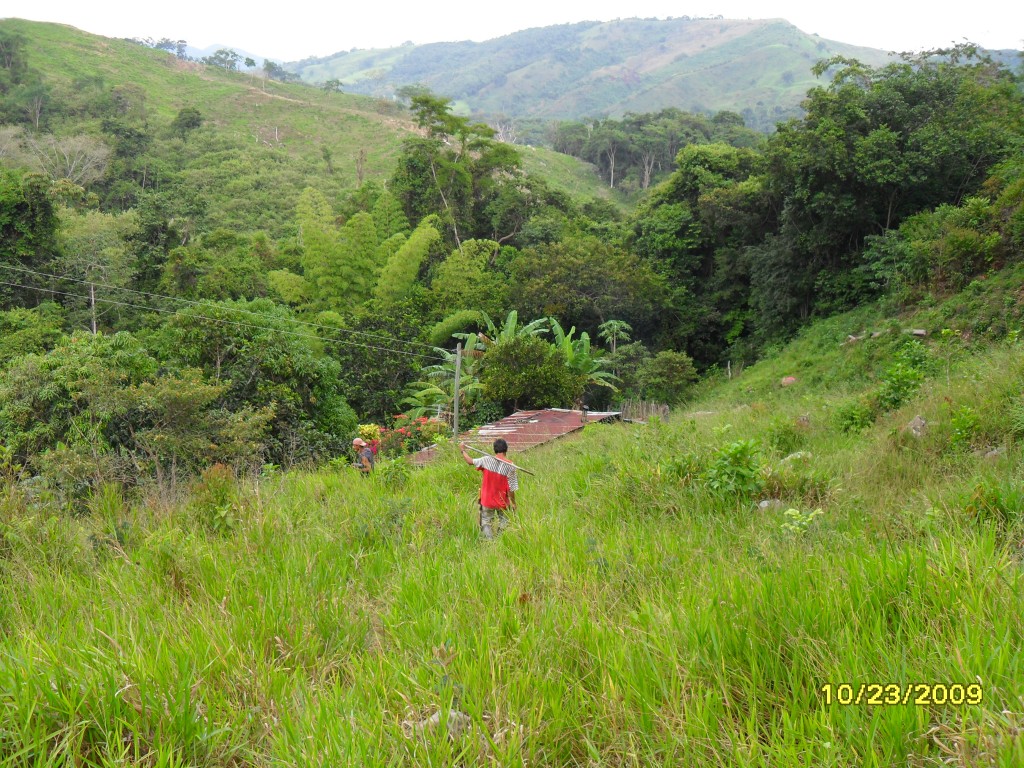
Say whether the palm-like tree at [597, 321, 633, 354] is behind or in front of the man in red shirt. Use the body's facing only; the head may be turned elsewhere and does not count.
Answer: in front

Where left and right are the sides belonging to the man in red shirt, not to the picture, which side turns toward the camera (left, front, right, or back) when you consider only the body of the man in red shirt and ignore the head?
back

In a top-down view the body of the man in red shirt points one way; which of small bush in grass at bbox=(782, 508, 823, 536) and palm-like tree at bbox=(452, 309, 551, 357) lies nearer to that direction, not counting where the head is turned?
the palm-like tree

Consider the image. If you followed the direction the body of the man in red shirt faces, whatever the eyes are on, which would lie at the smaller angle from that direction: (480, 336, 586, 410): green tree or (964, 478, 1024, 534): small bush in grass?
the green tree

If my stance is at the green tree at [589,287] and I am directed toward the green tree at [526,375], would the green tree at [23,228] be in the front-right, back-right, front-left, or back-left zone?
front-right

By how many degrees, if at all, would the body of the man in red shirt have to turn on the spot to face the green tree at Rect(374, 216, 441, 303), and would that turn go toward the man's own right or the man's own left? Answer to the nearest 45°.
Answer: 0° — they already face it

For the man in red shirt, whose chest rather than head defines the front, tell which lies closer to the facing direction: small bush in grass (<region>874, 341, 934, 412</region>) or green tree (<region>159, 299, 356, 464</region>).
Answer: the green tree

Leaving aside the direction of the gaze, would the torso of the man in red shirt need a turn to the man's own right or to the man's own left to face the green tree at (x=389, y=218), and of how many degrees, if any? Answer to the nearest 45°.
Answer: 0° — they already face it

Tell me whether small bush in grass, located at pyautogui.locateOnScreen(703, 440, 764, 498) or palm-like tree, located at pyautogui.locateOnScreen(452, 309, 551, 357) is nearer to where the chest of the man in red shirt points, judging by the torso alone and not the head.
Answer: the palm-like tree

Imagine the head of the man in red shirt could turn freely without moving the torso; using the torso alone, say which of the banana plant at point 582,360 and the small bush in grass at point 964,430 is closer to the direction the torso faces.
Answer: the banana plant

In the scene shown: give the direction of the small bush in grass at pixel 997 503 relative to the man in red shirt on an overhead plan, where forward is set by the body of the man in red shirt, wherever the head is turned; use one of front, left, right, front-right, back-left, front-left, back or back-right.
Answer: back-right

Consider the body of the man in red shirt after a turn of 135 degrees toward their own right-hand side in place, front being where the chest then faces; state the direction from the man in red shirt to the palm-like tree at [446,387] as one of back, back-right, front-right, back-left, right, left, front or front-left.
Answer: back-left

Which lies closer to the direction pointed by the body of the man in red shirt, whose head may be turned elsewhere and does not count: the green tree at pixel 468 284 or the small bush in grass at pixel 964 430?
the green tree
